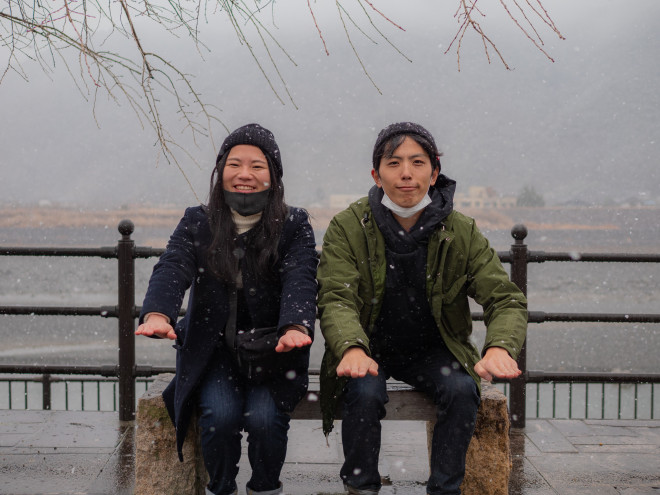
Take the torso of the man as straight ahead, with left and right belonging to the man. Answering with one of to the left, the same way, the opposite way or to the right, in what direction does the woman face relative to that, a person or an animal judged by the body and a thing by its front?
the same way

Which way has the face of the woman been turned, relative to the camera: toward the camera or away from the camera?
toward the camera

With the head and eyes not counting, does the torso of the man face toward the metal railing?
no

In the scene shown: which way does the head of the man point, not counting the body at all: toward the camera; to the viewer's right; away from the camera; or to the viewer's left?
toward the camera

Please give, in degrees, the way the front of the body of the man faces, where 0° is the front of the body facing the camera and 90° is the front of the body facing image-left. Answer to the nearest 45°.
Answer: approximately 0°

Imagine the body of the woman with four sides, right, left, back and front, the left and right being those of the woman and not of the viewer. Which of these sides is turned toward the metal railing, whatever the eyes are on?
back

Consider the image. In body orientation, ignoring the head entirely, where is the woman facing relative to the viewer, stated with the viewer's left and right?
facing the viewer

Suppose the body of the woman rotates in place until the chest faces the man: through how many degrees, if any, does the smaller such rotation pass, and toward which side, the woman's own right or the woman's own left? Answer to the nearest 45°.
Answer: approximately 90° to the woman's own left

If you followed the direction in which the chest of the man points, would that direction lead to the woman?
no

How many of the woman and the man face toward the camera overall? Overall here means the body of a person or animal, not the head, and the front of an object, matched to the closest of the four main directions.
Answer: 2

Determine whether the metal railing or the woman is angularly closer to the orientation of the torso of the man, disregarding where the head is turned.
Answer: the woman
